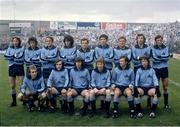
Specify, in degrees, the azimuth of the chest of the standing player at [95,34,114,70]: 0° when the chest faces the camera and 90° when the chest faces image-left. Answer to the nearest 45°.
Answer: approximately 0°

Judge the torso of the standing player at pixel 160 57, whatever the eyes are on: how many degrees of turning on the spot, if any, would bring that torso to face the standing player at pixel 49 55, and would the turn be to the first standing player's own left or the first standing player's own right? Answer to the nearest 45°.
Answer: approximately 90° to the first standing player's own right

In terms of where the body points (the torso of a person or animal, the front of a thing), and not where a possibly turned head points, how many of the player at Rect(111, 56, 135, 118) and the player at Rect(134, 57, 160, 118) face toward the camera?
2

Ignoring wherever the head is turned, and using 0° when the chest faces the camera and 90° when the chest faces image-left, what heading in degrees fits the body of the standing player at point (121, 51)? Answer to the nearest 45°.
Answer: approximately 0°

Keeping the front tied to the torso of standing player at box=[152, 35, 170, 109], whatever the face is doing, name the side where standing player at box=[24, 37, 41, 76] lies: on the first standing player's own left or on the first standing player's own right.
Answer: on the first standing player's own right

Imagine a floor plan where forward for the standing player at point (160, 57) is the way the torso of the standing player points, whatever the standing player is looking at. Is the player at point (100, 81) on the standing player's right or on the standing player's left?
on the standing player's right
